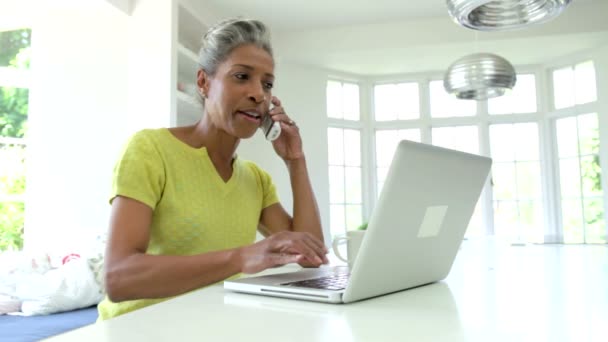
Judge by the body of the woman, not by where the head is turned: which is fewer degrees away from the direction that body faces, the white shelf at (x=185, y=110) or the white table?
the white table

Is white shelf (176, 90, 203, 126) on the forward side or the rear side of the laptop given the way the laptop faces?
on the forward side

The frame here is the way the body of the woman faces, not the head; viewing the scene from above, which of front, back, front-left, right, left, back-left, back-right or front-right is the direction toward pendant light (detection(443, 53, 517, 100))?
left

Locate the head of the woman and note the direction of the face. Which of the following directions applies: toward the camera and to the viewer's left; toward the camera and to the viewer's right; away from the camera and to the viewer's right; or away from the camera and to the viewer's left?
toward the camera and to the viewer's right

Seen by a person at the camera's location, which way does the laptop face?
facing away from the viewer and to the left of the viewer

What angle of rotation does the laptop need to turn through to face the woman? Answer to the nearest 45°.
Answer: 0° — it already faces them

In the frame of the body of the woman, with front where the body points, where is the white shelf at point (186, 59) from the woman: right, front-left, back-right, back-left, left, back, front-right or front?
back-left

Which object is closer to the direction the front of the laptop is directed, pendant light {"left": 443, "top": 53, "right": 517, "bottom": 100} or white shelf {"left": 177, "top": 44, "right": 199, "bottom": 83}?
the white shelf

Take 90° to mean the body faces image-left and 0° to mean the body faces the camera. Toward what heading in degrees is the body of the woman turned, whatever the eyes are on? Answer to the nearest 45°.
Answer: approximately 315°

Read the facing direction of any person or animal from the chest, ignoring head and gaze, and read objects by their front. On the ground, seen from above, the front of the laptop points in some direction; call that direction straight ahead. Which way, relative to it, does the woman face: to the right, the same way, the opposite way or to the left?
the opposite way

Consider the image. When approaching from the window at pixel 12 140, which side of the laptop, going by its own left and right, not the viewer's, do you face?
front

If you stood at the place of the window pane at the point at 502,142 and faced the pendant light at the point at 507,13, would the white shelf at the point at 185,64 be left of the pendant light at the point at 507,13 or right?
right
